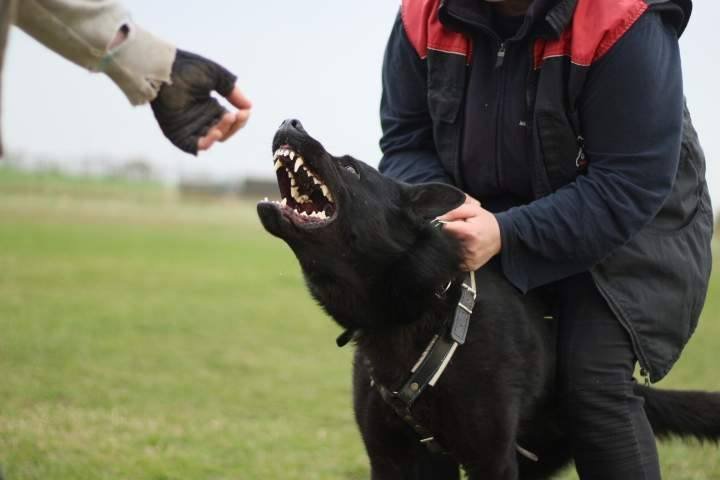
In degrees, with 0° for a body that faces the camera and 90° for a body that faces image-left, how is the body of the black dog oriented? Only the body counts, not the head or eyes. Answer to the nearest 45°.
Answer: approximately 45°
